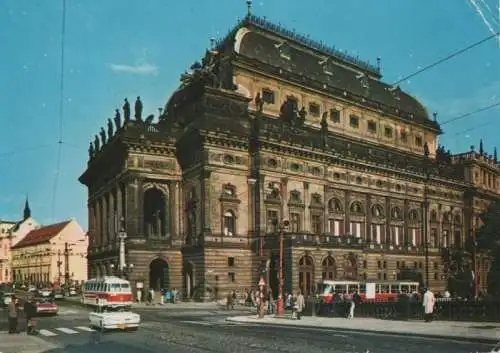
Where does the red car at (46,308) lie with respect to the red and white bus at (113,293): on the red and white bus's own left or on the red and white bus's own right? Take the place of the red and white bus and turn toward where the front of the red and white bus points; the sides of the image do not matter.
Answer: on the red and white bus's own right

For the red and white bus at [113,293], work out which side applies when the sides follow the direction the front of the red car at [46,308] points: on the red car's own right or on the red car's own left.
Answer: on the red car's own left

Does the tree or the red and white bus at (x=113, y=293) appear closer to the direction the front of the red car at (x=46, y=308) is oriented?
the tree

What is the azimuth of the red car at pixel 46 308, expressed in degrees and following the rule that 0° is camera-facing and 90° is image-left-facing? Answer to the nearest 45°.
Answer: approximately 315°

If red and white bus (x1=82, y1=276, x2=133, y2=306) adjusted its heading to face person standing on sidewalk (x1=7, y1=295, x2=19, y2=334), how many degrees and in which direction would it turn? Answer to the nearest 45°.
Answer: approximately 45° to its right

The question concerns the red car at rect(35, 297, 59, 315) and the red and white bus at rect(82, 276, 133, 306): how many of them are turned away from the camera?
1

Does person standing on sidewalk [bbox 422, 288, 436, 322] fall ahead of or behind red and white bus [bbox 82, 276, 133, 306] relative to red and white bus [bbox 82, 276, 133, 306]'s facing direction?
ahead
